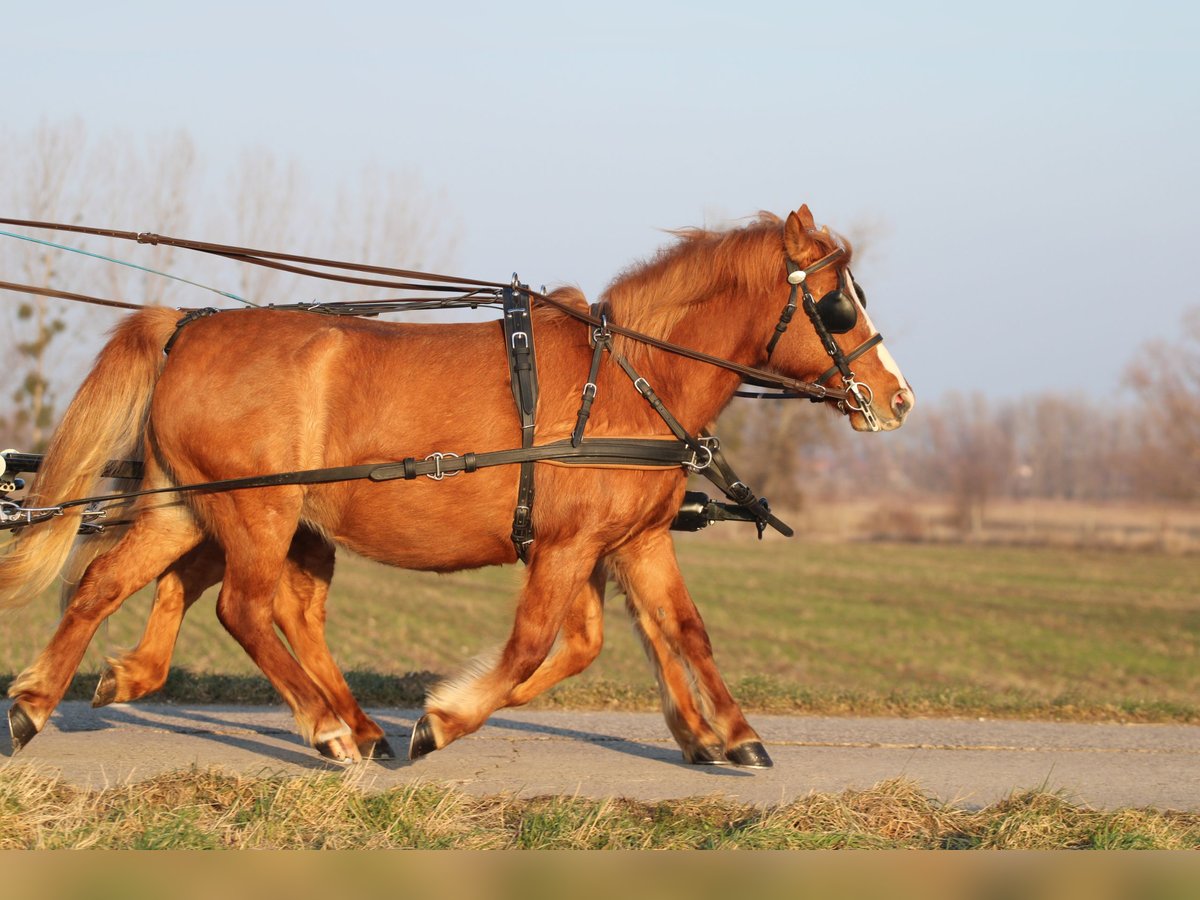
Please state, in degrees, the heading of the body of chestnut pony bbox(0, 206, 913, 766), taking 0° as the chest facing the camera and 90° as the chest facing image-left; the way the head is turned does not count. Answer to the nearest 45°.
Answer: approximately 270°
